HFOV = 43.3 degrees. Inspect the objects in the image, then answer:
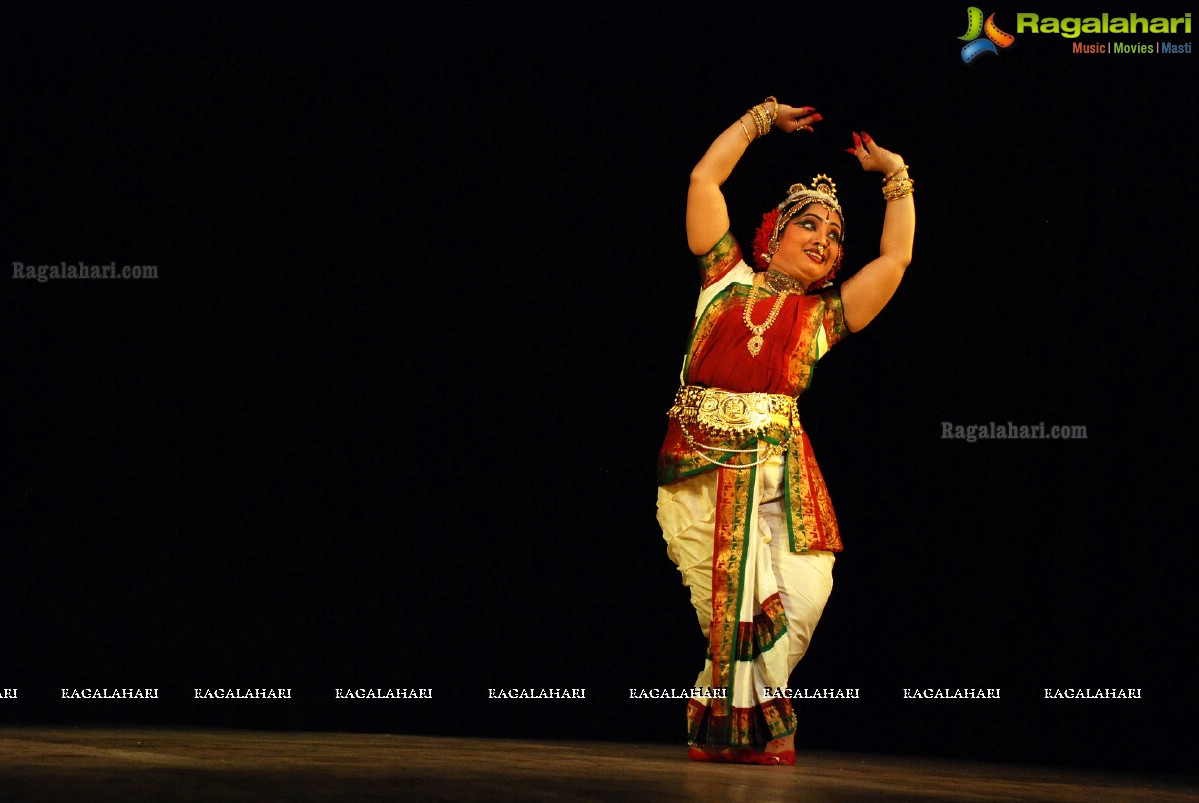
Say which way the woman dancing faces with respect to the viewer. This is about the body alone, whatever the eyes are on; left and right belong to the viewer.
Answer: facing the viewer

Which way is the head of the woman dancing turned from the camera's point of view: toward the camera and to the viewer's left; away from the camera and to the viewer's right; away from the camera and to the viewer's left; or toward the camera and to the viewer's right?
toward the camera and to the viewer's right
